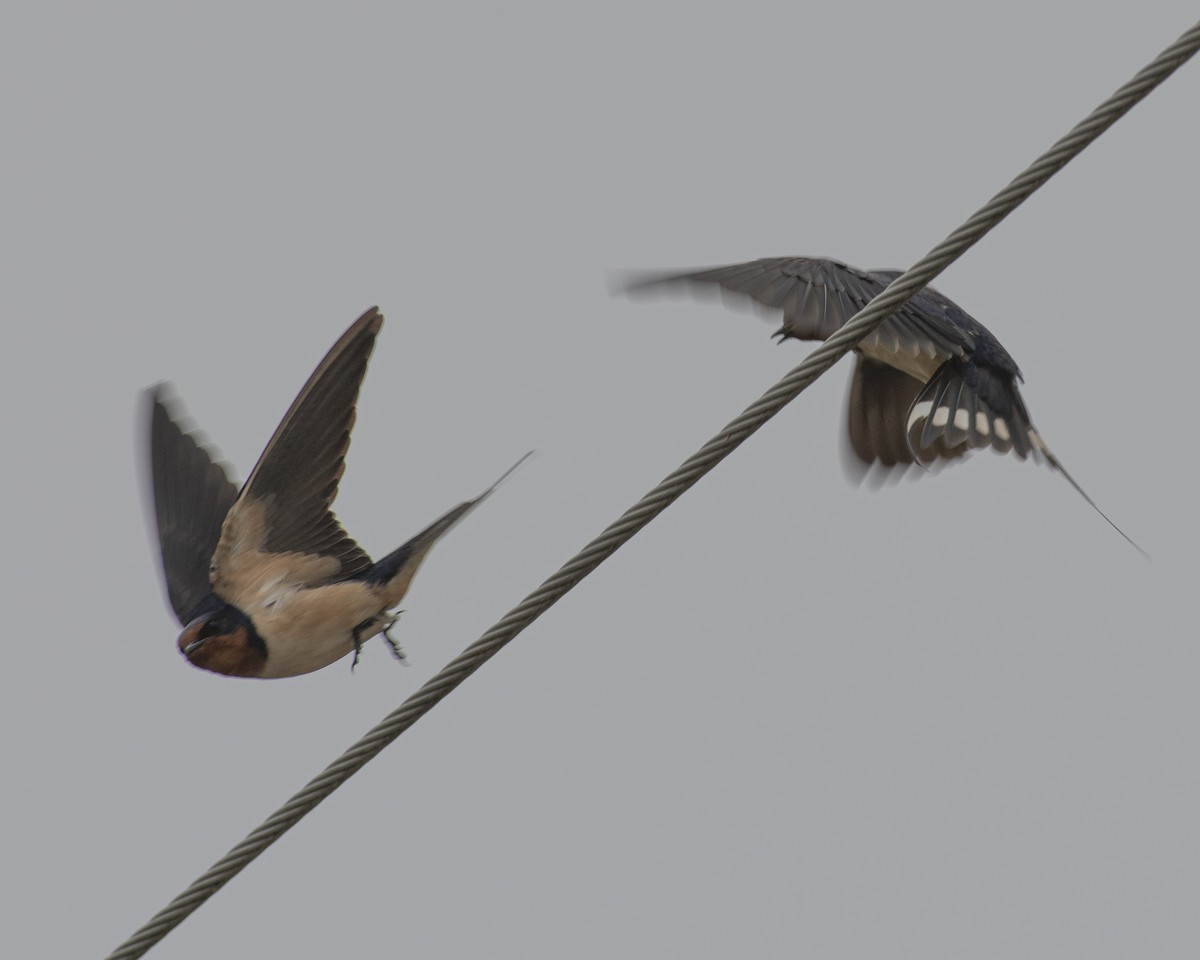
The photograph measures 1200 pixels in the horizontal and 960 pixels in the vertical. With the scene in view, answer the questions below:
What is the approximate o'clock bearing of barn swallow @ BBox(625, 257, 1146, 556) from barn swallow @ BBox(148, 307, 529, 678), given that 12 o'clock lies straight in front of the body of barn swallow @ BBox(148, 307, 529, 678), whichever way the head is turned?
barn swallow @ BBox(625, 257, 1146, 556) is roughly at 7 o'clock from barn swallow @ BBox(148, 307, 529, 678).

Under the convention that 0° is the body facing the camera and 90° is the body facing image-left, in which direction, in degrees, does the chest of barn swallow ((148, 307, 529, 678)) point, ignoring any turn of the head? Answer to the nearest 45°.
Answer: approximately 45°

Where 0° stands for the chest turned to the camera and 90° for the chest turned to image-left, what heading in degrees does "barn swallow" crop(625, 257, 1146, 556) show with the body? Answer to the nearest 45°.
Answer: approximately 135°

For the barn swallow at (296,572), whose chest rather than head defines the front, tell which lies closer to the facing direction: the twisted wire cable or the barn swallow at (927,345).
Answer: the twisted wire cable

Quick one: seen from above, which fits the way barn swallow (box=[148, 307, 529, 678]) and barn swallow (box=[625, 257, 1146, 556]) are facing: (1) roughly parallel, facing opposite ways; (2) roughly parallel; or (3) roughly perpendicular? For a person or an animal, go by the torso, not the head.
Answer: roughly perpendicular
